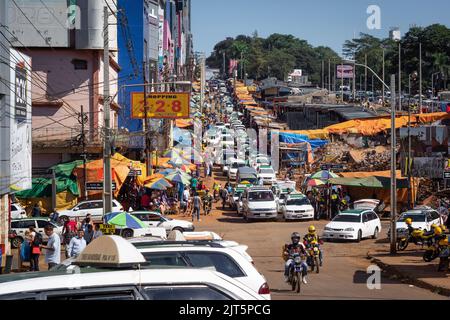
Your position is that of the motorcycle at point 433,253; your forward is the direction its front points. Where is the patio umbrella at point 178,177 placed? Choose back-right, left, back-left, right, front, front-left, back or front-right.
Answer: right

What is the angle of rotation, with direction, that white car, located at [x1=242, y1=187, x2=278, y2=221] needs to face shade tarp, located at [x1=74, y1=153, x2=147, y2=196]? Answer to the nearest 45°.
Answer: approximately 90° to its right

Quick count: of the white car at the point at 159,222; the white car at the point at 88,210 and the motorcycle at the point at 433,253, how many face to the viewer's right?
1

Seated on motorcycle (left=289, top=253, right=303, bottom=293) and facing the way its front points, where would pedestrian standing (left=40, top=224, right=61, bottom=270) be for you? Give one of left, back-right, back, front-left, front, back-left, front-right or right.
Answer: right

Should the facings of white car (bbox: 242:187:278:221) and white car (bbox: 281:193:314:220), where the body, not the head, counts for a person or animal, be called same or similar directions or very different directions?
same or similar directions

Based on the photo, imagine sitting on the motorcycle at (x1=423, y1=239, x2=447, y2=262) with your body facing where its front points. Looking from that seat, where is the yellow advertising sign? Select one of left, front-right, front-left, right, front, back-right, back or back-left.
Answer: right

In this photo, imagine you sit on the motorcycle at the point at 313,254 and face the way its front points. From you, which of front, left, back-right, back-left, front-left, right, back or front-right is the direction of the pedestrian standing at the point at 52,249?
front-right

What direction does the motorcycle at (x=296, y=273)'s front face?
toward the camera

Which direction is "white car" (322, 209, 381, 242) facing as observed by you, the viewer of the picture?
facing the viewer and to the left of the viewer

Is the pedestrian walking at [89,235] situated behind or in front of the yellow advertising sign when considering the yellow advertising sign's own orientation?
in front

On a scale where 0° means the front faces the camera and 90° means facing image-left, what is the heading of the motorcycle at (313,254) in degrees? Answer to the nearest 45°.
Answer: approximately 0°

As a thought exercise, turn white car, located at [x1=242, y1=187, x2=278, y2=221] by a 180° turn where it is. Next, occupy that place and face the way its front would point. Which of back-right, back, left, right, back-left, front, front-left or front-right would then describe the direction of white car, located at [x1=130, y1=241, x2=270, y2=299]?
back

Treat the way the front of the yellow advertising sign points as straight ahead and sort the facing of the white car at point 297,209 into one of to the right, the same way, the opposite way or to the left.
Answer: the same way

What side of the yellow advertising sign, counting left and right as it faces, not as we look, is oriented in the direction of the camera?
front
